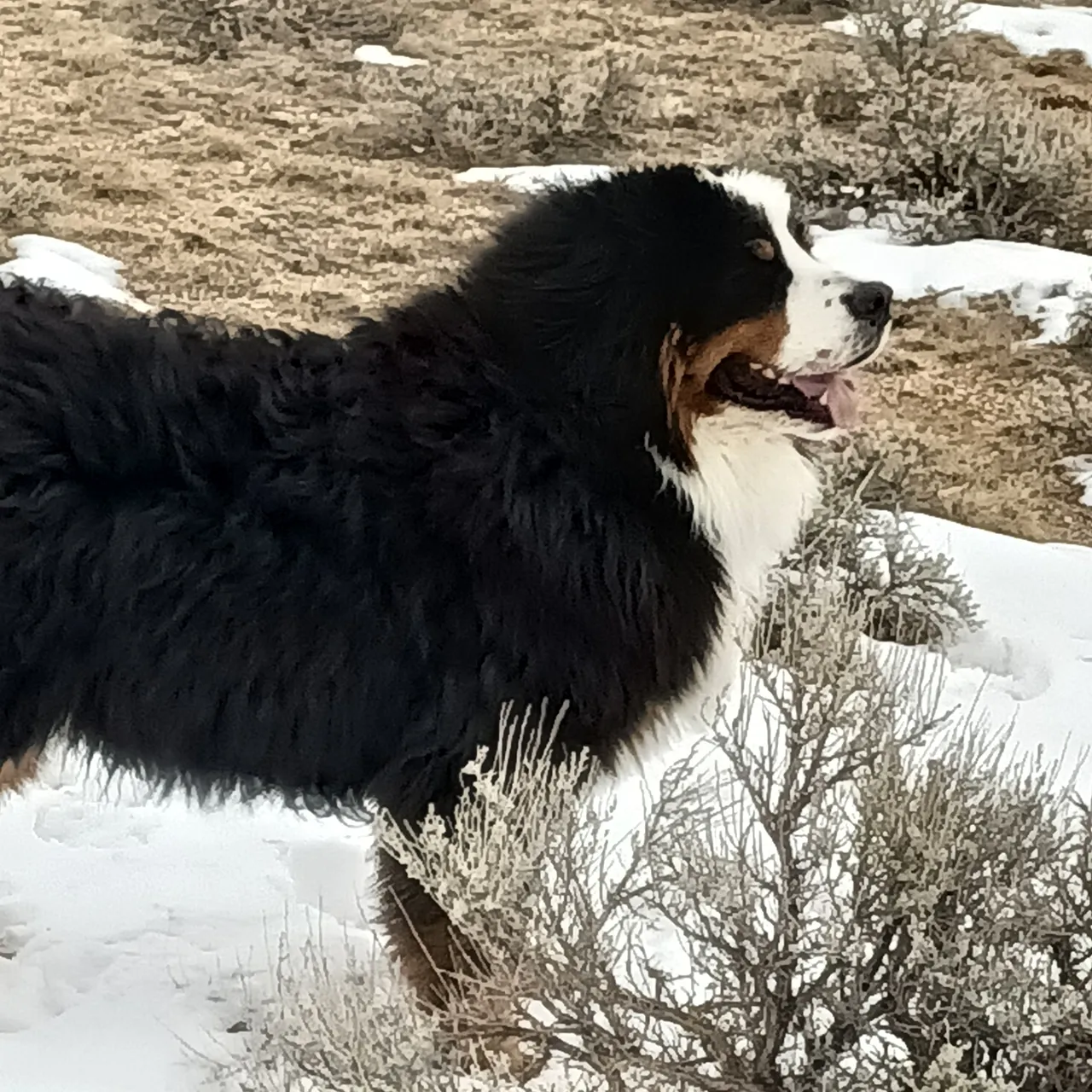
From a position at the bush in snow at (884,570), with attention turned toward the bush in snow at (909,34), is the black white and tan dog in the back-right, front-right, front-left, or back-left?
back-left

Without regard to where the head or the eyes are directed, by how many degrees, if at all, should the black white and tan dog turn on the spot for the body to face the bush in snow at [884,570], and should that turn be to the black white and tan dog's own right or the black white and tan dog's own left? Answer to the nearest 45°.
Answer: approximately 45° to the black white and tan dog's own left

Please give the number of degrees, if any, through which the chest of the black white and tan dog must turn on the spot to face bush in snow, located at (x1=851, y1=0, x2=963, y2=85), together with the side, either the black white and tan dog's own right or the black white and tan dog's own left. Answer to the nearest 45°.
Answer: approximately 90° to the black white and tan dog's own left

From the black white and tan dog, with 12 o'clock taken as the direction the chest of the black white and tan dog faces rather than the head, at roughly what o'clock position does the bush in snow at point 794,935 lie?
The bush in snow is roughly at 1 o'clock from the black white and tan dog.

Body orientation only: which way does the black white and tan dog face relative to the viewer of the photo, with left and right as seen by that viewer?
facing to the right of the viewer
